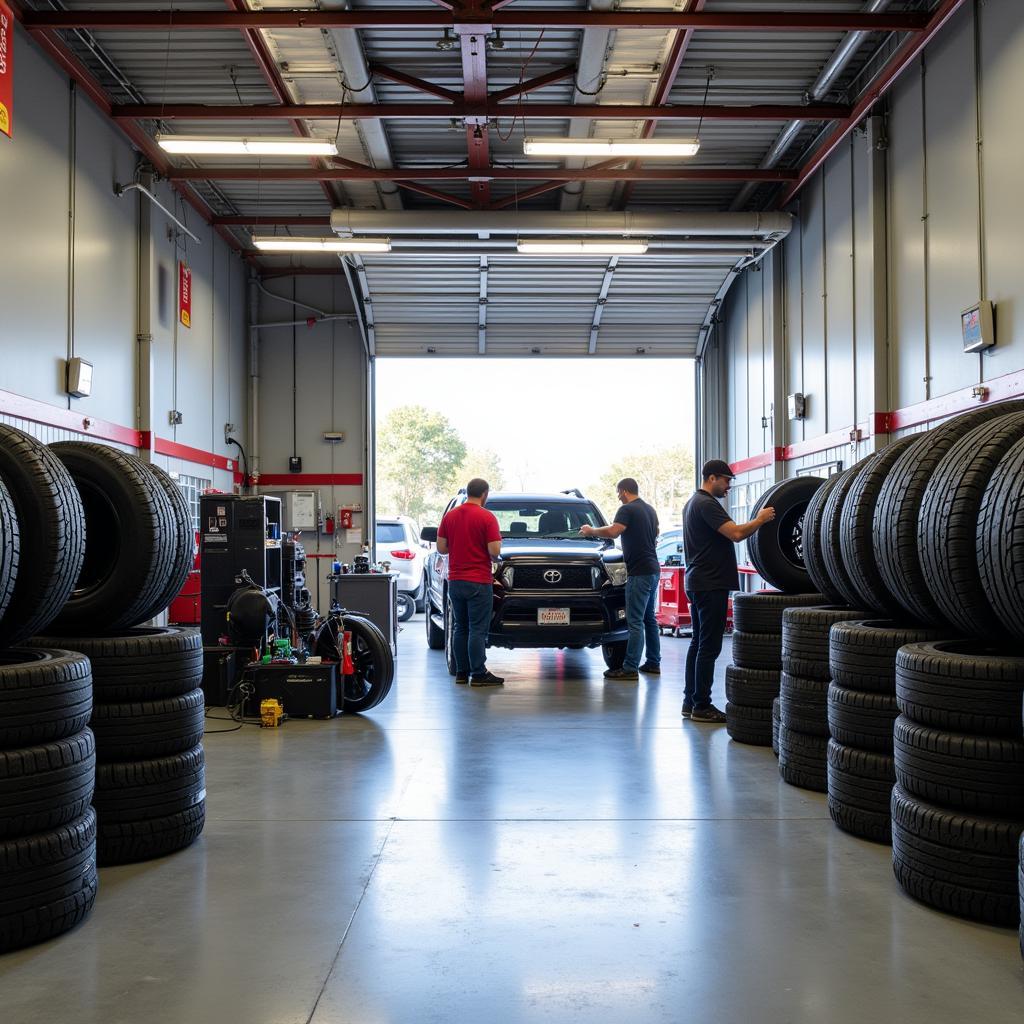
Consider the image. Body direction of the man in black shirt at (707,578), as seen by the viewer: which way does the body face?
to the viewer's right

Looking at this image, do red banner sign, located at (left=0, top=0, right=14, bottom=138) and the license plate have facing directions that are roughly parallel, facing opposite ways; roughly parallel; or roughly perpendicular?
roughly perpendicular

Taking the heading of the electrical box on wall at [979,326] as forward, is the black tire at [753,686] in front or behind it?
in front

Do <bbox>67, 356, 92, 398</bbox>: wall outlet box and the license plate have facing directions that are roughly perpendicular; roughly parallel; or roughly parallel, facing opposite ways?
roughly perpendicular

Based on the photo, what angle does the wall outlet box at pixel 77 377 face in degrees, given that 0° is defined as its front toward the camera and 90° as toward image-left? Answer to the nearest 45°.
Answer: approximately 315°

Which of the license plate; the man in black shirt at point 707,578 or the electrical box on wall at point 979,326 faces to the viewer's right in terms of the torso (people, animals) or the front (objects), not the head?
the man in black shirt

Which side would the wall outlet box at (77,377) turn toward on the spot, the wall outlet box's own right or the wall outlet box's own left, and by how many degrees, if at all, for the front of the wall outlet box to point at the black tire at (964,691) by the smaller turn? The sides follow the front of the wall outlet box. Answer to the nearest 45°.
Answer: approximately 45° to the wall outlet box's own right

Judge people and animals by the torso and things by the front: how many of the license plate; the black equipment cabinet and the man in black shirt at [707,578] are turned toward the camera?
2

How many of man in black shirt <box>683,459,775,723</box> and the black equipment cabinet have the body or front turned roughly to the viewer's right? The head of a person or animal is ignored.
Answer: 1

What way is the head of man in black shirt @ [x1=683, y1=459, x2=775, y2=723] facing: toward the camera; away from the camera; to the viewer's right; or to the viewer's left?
to the viewer's right

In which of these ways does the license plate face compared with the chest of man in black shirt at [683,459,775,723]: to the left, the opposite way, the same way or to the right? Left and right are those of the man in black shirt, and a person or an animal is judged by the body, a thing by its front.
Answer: to the right

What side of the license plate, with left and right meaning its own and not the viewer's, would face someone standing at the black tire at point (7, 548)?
front

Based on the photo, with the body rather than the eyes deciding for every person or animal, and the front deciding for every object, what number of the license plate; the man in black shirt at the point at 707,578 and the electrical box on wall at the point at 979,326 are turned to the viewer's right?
1

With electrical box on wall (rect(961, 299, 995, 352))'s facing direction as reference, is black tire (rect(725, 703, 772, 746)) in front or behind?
in front

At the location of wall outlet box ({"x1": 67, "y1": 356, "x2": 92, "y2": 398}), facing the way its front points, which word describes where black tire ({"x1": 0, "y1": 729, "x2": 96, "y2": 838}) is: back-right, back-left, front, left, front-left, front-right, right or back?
front-right

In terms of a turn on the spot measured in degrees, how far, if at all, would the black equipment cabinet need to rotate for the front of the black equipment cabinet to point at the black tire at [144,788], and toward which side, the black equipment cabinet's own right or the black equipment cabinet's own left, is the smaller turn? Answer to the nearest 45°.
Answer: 0° — it already faces it
